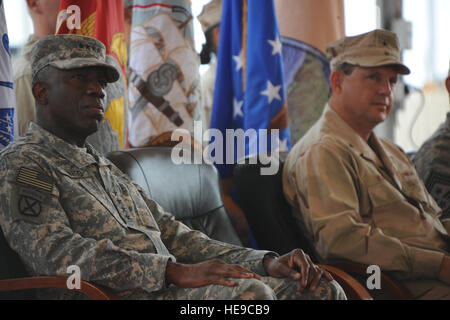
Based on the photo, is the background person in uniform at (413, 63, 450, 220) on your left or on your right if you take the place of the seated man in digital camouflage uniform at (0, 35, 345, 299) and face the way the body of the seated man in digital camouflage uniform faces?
on your left

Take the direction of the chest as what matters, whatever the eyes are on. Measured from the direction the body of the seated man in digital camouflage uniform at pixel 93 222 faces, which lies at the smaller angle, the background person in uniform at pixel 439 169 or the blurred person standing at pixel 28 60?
the background person in uniform

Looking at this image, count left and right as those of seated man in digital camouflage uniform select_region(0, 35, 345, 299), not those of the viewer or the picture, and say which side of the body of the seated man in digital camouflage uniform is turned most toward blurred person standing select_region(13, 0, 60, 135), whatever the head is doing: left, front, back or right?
back

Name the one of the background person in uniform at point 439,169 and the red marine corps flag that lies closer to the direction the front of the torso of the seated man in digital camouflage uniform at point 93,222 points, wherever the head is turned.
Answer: the background person in uniform

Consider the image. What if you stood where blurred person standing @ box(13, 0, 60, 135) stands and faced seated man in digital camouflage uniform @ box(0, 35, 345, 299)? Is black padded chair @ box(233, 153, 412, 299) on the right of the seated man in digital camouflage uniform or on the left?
left

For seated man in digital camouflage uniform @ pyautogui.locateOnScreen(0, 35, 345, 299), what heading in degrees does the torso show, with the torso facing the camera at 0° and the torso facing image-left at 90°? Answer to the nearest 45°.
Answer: approximately 315°

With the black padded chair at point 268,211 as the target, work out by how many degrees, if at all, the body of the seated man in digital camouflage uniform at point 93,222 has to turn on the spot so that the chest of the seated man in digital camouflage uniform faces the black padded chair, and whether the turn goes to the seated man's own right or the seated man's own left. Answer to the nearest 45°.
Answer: approximately 90° to the seated man's own left
